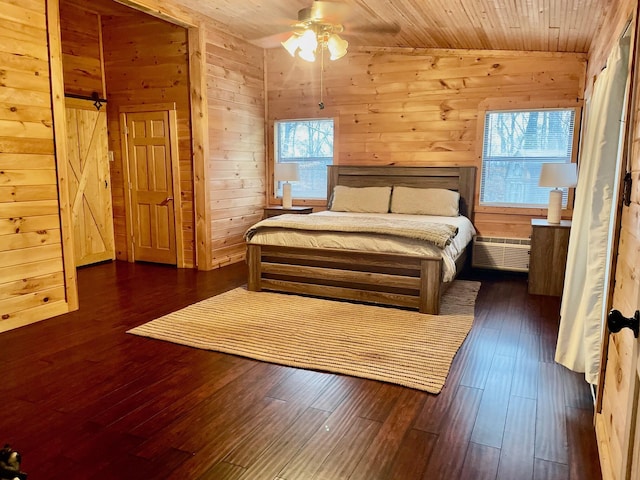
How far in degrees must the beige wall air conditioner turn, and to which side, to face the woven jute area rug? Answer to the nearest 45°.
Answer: approximately 45° to its right

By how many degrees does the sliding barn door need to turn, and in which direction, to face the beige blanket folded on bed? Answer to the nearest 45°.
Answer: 0° — it already faces it

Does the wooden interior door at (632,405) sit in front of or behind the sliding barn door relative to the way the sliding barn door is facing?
in front

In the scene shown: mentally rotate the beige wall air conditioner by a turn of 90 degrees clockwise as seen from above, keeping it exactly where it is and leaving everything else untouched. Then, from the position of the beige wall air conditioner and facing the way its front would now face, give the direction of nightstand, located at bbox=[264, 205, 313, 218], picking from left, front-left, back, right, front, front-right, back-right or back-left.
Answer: front

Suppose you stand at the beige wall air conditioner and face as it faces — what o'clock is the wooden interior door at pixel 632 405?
The wooden interior door is roughly at 12 o'clock from the beige wall air conditioner.

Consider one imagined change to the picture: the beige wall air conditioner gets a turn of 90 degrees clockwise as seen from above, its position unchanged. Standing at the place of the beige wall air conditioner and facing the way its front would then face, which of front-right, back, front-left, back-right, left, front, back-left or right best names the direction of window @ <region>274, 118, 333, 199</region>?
front

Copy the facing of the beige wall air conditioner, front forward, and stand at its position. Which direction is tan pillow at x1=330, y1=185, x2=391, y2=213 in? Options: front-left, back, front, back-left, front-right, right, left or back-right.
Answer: right

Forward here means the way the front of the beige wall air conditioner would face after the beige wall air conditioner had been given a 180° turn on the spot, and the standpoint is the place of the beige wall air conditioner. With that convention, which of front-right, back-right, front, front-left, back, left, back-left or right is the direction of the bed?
back-left

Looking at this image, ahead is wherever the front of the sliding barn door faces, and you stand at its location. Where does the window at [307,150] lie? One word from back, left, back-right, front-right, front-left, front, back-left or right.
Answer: front-left

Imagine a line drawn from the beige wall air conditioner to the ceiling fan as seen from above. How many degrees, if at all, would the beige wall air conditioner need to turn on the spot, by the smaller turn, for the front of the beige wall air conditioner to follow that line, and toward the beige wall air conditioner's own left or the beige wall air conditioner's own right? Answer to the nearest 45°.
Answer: approximately 45° to the beige wall air conditioner's own right

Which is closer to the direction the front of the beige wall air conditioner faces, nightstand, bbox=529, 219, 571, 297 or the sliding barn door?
the nightstand

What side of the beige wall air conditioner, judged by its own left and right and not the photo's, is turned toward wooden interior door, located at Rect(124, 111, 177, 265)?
right

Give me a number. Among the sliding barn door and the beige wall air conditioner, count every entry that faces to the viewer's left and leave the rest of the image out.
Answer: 0
